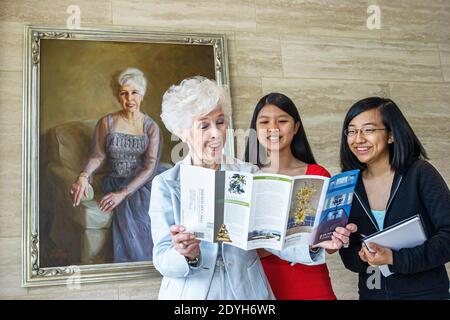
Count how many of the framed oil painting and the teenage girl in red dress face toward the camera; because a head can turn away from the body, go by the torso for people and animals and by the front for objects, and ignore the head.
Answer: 2

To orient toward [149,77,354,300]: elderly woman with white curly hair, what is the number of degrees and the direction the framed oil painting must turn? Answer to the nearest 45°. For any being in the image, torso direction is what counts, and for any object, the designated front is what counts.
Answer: approximately 45° to its left

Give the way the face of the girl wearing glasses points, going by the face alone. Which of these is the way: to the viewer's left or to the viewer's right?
to the viewer's left

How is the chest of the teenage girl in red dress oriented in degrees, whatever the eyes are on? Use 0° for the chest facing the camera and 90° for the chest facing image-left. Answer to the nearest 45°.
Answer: approximately 0°

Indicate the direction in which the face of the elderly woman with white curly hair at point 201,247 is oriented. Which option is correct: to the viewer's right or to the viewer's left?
to the viewer's right

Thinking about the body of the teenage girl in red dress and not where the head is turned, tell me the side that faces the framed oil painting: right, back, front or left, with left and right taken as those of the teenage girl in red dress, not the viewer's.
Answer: right
